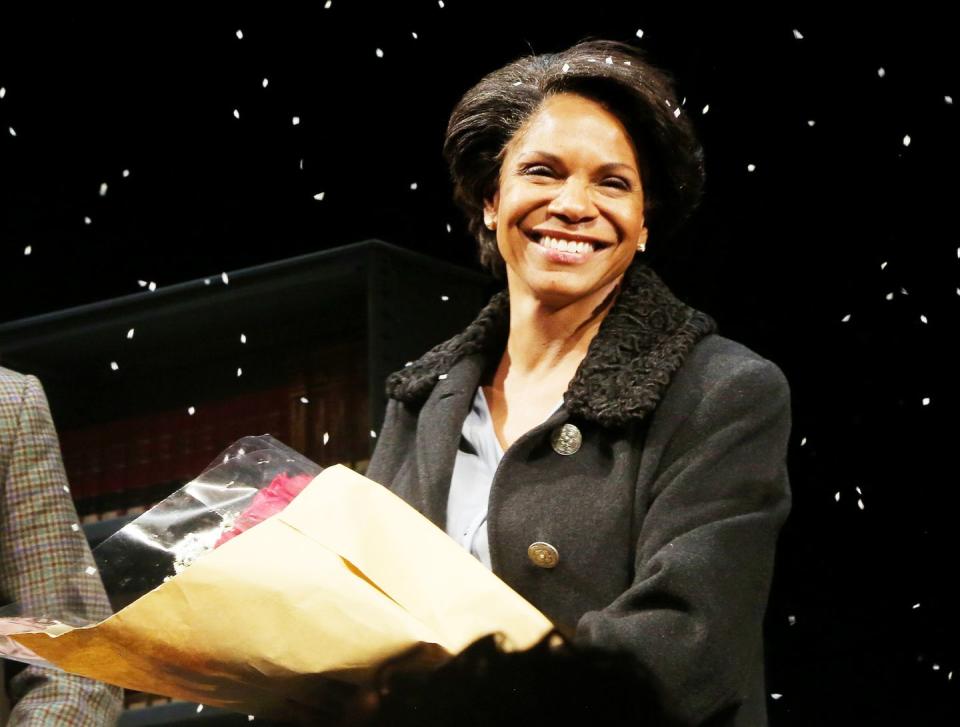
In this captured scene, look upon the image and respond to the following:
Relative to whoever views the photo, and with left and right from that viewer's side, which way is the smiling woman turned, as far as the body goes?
facing the viewer and to the left of the viewer

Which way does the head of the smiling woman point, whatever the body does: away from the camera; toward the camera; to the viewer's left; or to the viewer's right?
toward the camera
